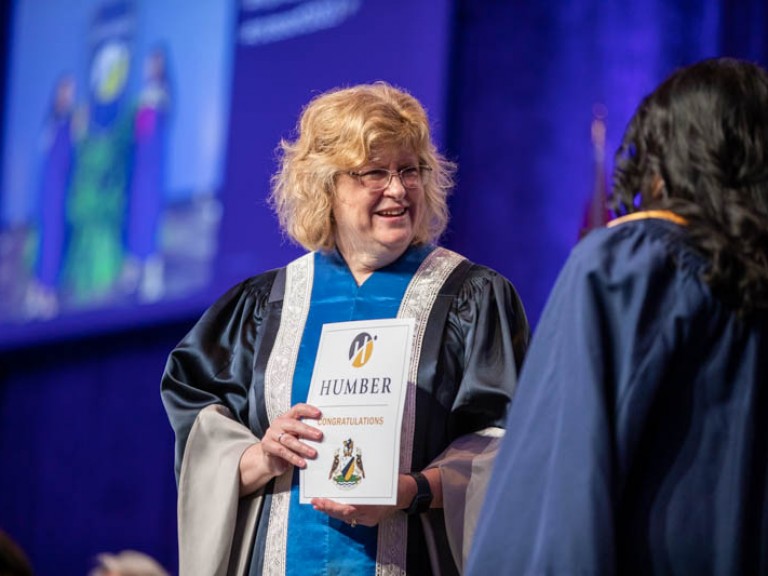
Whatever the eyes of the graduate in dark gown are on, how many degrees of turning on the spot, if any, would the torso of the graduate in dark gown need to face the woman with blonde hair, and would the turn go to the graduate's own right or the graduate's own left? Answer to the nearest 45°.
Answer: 0° — they already face them

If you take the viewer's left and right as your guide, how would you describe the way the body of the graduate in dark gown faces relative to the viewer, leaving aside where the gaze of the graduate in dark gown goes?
facing away from the viewer and to the left of the viewer

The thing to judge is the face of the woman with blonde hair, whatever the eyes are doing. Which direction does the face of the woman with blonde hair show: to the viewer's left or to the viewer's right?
to the viewer's right
